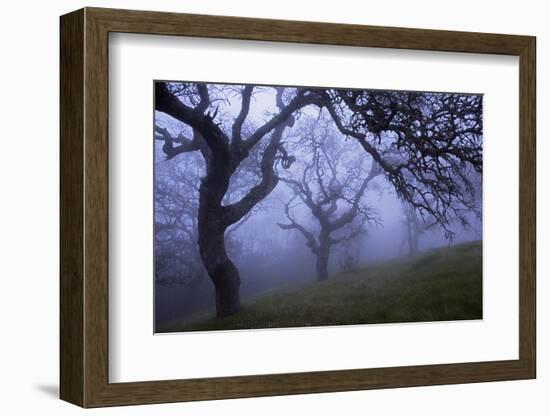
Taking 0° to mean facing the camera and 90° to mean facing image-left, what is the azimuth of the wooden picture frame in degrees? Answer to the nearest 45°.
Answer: approximately 315°
